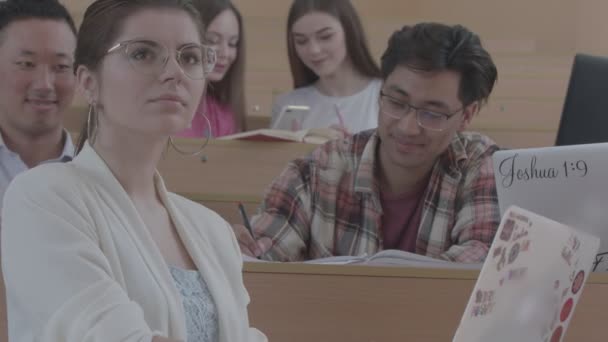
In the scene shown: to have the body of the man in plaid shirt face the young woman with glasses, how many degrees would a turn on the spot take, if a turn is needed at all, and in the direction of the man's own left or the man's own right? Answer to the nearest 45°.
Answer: approximately 45° to the man's own right

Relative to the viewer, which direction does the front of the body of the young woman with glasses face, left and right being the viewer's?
facing the viewer and to the right of the viewer

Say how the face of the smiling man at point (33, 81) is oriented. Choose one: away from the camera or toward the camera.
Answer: toward the camera

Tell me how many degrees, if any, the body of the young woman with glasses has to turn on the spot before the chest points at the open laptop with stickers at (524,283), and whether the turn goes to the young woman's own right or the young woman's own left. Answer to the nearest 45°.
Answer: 0° — they already face it

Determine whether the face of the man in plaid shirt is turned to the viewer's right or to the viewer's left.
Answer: to the viewer's left

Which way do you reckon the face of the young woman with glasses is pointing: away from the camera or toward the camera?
toward the camera

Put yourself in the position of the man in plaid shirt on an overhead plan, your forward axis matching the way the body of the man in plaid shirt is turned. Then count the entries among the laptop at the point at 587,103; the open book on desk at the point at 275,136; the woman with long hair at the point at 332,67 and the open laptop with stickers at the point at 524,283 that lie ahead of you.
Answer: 1

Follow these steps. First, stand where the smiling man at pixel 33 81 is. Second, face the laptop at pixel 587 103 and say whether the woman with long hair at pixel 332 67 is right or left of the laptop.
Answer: left

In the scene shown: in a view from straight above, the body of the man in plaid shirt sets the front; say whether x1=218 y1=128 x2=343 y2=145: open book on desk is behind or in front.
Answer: behind

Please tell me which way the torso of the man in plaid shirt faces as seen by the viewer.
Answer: toward the camera

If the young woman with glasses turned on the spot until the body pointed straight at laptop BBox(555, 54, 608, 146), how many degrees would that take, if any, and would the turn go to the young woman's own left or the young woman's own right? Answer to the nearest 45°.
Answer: approximately 90° to the young woman's own left

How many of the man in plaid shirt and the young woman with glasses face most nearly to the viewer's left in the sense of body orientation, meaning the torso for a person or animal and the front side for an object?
0

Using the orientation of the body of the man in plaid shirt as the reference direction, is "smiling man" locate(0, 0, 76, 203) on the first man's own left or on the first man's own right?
on the first man's own right

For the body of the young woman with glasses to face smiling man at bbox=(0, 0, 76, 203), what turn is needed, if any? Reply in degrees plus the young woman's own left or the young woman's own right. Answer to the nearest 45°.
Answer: approximately 135° to the young woman's own left

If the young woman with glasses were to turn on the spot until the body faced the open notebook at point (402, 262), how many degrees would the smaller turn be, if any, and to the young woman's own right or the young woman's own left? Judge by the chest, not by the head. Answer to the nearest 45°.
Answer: approximately 90° to the young woman's own left

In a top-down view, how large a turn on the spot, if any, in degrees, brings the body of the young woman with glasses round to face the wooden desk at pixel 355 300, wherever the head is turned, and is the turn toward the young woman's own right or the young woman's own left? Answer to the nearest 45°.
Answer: approximately 90° to the young woman's own left
